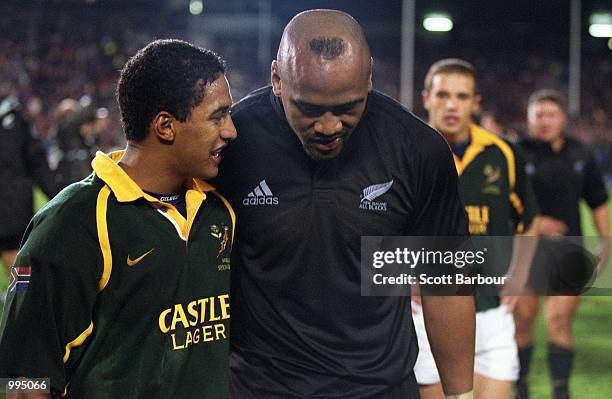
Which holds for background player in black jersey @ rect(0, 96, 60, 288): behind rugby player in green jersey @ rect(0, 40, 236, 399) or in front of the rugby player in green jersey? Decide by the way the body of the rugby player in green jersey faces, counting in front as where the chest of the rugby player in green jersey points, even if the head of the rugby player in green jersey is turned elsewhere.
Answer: behind

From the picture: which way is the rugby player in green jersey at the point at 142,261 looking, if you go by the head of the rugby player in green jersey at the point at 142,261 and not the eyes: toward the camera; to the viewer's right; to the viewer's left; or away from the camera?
to the viewer's right

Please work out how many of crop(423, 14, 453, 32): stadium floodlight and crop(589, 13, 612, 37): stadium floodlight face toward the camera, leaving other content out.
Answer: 2

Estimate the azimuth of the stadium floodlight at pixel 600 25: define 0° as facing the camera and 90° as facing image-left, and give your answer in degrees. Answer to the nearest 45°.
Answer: approximately 0°

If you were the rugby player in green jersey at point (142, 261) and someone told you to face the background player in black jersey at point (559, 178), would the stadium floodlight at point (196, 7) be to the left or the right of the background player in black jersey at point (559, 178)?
left

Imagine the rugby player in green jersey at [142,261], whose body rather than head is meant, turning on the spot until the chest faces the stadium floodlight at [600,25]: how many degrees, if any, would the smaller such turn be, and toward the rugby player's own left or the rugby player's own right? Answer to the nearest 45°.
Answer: approximately 90° to the rugby player's own left

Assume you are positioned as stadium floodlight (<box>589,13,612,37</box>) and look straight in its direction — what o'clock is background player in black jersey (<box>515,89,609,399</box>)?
The background player in black jersey is roughly at 12 o'clock from the stadium floodlight.
